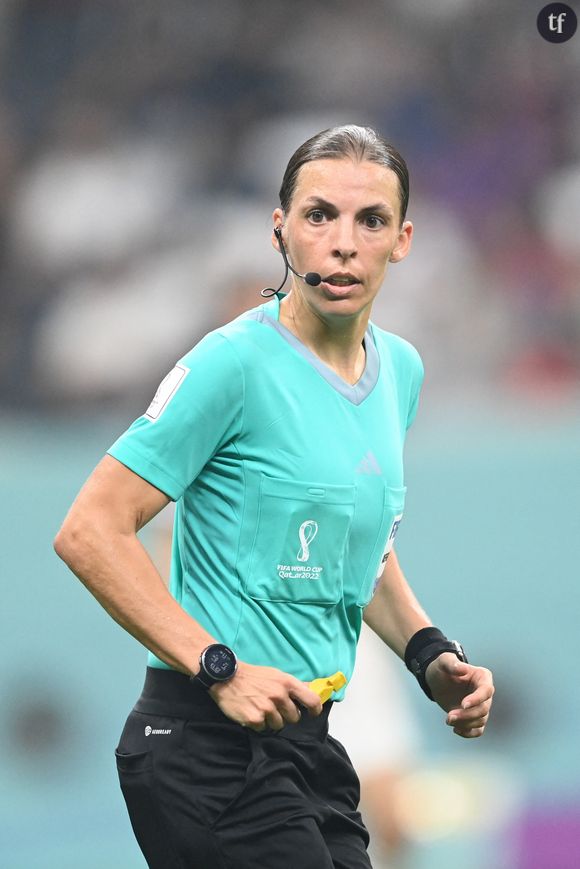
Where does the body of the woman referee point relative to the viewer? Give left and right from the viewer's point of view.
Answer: facing the viewer and to the right of the viewer
